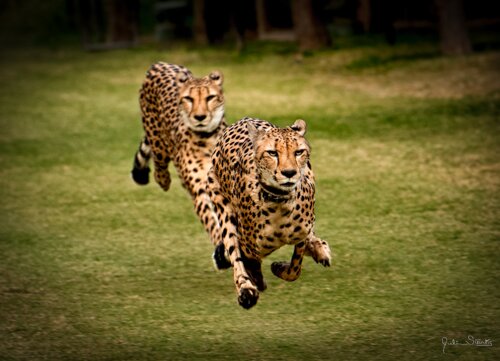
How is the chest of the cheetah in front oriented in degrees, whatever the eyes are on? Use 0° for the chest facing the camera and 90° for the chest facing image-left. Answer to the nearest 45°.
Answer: approximately 315°
